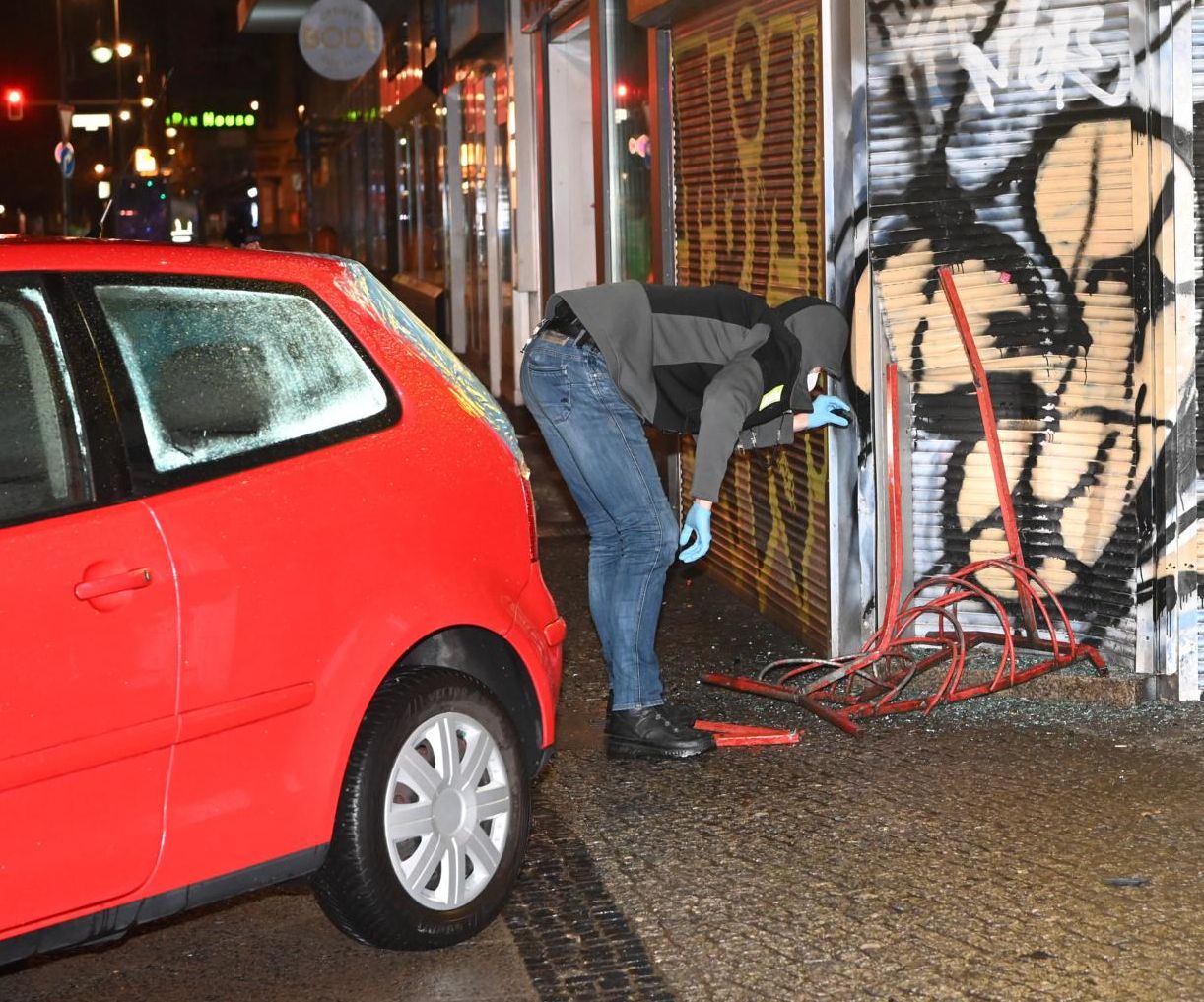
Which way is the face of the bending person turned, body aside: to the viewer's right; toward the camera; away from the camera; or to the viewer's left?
to the viewer's right

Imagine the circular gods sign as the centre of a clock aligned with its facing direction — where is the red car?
The red car is roughly at 12 o'clock from the circular gods sign.

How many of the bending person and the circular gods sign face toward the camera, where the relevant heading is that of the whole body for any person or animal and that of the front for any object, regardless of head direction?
1

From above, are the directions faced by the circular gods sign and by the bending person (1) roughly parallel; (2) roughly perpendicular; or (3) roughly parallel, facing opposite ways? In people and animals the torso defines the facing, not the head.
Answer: roughly perpendicular

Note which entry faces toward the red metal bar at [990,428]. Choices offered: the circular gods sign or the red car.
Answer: the circular gods sign

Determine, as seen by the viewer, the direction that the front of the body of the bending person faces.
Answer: to the viewer's right

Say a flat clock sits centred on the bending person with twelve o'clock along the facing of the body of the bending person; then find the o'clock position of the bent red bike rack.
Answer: The bent red bike rack is roughly at 11 o'clock from the bending person.

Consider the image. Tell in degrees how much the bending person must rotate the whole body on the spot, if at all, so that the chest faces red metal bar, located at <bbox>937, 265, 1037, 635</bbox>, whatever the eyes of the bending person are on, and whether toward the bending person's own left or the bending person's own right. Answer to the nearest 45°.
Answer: approximately 45° to the bending person's own left

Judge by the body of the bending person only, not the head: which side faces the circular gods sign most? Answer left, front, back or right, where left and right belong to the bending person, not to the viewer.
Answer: left

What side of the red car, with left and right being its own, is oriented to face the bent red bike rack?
back
